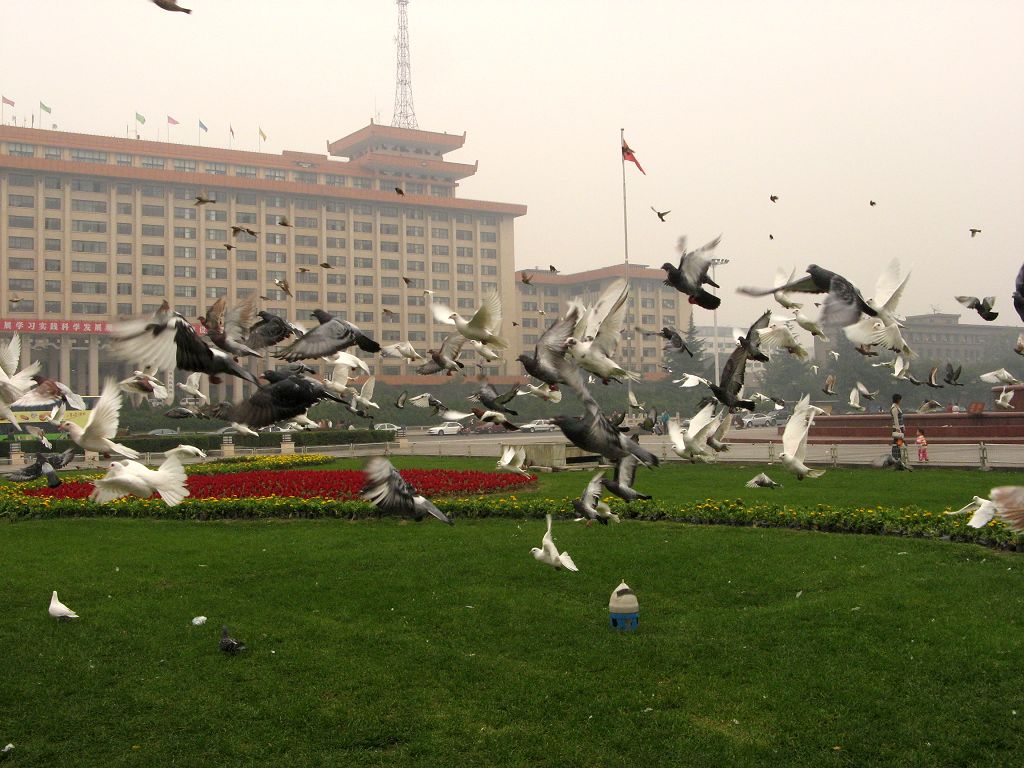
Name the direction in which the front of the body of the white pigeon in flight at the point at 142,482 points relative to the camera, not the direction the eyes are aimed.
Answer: to the viewer's left

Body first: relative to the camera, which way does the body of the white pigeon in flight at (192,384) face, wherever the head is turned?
to the viewer's left

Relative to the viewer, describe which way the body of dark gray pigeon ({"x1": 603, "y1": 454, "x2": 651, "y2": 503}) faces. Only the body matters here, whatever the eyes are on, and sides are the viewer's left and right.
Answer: facing to the left of the viewer

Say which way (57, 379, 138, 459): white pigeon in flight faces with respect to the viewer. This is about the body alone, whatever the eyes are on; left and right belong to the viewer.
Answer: facing to the left of the viewer

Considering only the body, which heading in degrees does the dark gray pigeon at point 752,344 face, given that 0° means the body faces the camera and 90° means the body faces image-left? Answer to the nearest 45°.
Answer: approximately 90°
